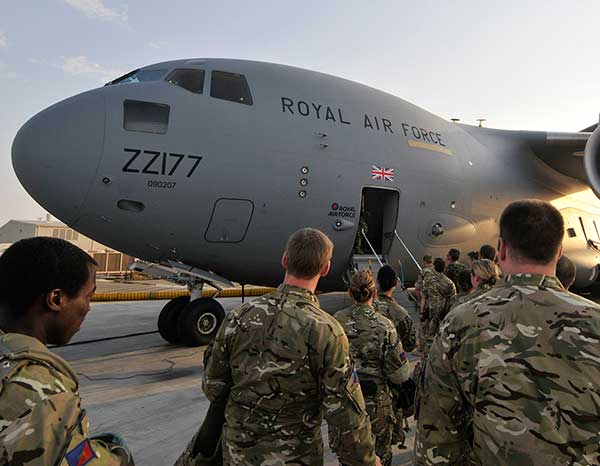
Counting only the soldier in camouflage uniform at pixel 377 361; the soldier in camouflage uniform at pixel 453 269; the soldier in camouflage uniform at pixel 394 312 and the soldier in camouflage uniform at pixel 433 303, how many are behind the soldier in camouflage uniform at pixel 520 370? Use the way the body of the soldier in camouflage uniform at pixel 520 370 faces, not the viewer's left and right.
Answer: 0

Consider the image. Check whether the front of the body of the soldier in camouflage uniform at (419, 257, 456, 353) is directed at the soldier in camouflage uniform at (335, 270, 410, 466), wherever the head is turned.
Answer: no

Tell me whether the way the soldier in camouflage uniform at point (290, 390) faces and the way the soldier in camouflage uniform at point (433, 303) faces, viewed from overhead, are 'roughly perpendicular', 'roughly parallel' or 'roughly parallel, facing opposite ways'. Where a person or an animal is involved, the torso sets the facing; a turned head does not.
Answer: roughly parallel

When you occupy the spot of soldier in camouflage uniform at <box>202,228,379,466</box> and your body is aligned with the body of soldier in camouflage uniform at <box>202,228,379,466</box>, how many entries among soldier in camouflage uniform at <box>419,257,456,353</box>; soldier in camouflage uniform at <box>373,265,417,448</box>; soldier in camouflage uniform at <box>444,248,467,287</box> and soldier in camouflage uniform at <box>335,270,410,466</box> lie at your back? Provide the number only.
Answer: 0

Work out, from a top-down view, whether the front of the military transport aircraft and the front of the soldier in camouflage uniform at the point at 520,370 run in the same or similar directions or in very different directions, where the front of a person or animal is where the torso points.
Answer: very different directions

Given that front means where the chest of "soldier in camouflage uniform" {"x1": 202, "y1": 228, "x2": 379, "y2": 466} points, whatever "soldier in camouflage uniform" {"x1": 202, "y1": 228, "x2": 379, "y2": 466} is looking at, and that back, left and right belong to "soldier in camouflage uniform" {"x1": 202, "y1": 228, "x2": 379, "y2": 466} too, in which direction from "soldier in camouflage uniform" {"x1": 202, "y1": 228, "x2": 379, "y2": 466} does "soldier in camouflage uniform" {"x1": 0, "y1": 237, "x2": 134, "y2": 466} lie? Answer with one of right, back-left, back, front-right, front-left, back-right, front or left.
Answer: back-left

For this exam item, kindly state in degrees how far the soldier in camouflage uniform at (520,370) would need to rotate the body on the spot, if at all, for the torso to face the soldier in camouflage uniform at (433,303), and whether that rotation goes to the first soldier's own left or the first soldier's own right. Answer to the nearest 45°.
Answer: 0° — they already face them

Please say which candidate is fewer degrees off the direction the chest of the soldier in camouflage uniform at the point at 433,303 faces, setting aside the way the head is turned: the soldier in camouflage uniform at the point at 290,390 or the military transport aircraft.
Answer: the military transport aircraft

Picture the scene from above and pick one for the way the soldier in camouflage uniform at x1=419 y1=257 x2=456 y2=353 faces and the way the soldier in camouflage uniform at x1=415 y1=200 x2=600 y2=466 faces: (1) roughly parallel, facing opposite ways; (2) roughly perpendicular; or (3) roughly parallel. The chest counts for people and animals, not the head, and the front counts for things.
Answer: roughly parallel

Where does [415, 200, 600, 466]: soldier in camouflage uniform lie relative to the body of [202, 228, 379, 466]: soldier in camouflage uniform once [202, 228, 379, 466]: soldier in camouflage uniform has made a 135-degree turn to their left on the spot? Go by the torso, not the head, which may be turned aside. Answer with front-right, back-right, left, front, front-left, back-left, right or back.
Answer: left

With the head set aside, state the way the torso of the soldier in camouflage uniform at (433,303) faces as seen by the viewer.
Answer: away from the camera

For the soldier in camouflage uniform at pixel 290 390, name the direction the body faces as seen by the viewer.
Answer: away from the camera

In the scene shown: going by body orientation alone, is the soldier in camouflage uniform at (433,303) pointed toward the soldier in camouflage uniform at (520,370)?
no

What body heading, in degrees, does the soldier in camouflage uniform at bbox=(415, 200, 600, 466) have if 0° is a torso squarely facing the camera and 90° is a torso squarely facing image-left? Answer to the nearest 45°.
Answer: approximately 180°

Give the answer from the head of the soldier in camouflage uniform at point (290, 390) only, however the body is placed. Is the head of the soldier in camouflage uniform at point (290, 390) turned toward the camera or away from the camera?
away from the camera

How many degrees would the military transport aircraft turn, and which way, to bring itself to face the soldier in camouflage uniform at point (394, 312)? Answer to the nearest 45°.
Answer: approximately 90° to its left

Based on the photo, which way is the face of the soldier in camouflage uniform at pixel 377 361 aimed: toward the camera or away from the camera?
away from the camera
